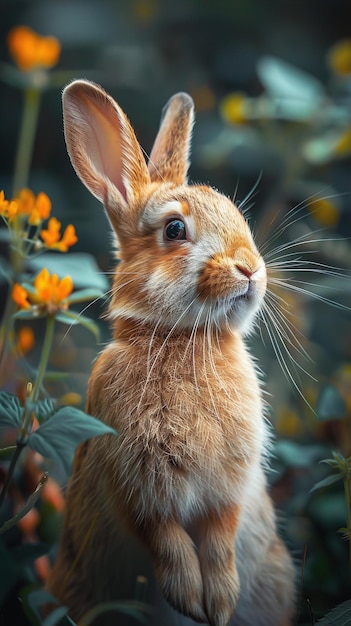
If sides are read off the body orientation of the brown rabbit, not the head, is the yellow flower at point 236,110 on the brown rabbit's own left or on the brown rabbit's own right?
on the brown rabbit's own left

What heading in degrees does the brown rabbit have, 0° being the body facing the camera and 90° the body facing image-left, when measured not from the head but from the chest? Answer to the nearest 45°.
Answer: approximately 315°
